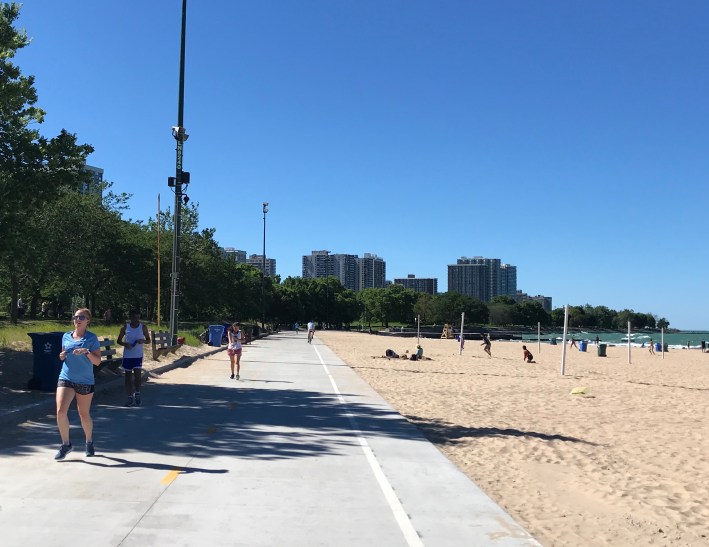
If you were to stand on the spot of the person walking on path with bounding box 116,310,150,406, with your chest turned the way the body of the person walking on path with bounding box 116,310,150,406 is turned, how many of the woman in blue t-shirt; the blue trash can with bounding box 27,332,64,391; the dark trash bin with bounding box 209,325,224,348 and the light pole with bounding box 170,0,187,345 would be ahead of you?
1

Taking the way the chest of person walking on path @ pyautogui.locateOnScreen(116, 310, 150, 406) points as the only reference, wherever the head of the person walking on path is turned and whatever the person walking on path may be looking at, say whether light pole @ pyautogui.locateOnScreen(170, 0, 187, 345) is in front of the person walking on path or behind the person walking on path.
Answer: behind

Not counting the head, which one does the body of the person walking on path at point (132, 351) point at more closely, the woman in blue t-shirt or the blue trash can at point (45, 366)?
the woman in blue t-shirt

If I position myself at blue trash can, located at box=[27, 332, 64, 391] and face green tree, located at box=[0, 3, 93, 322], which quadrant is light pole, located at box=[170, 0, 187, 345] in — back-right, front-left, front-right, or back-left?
front-right

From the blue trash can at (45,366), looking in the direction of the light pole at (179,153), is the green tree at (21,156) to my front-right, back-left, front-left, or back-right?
front-left

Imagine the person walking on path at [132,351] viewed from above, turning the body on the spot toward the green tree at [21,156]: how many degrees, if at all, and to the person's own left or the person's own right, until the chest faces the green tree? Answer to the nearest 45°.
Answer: approximately 135° to the person's own right

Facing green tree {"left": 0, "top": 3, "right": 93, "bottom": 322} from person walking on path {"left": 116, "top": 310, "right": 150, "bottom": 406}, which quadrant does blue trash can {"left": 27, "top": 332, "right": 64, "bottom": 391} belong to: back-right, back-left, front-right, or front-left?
front-left

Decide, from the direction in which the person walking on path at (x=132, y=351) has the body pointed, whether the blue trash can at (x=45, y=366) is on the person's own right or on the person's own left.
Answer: on the person's own right

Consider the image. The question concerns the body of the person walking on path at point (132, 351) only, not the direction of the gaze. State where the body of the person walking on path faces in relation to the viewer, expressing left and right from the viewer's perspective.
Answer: facing the viewer

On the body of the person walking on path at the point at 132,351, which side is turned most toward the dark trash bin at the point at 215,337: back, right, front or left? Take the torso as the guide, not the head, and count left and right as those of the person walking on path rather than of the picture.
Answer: back

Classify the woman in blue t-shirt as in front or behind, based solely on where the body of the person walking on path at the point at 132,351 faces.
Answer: in front
